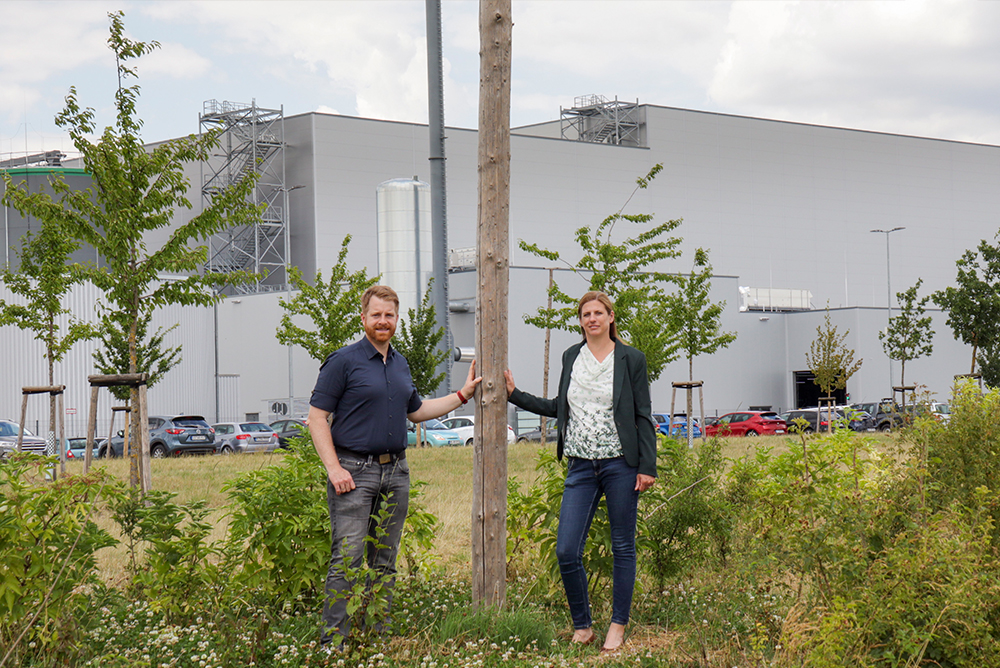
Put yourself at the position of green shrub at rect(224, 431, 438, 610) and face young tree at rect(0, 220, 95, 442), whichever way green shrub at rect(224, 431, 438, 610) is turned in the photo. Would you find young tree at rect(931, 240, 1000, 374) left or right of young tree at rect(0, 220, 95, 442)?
right

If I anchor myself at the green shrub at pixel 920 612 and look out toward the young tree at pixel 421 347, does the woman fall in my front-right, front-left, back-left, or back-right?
front-left

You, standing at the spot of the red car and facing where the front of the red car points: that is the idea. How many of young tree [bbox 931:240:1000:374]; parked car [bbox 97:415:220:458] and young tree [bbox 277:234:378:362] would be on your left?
2

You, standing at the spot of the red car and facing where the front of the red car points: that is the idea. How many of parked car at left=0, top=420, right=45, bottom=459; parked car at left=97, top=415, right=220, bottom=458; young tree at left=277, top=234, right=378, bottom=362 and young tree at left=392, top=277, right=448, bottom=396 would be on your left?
4

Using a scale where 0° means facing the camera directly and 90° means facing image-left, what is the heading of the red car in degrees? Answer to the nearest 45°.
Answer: approximately 135°

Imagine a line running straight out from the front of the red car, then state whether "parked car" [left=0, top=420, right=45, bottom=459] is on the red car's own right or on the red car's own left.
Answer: on the red car's own left

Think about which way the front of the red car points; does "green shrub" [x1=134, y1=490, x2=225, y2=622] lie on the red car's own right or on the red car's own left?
on the red car's own left

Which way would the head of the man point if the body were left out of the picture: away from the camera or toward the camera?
toward the camera

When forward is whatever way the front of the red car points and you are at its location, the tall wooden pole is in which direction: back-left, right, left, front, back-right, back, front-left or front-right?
back-left

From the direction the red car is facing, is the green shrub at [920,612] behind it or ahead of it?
behind

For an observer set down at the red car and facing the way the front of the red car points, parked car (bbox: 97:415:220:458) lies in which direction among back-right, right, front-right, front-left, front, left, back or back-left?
left

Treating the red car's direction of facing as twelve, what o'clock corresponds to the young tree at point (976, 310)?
The young tree is roughly at 4 o'clock from the red car.
